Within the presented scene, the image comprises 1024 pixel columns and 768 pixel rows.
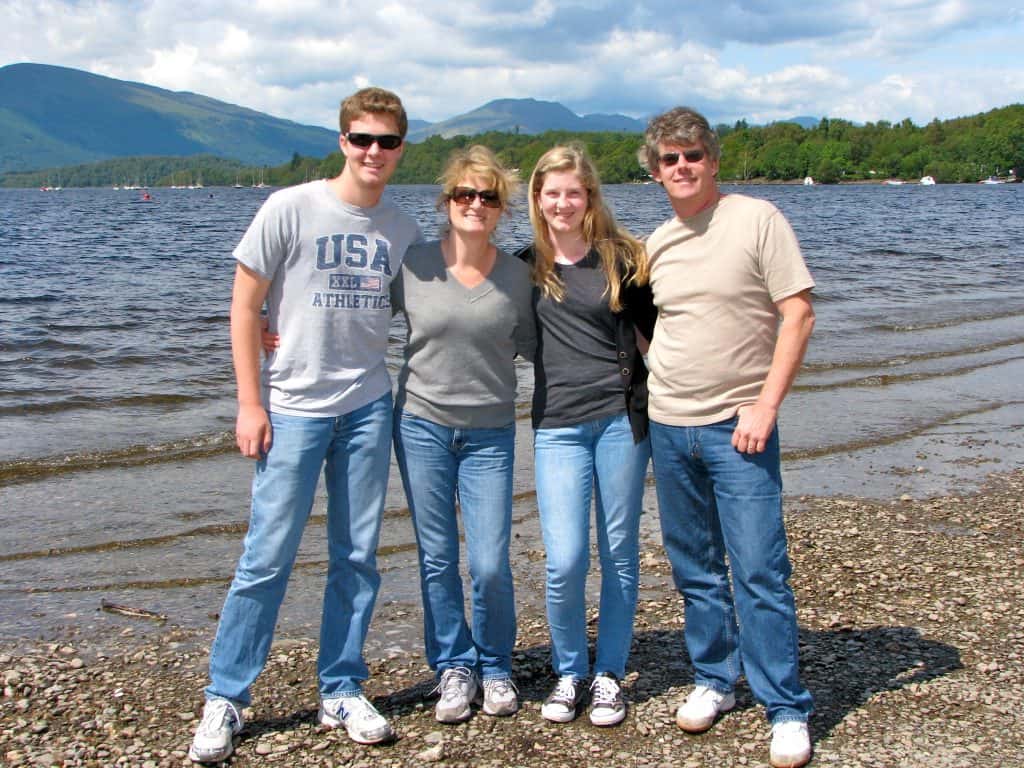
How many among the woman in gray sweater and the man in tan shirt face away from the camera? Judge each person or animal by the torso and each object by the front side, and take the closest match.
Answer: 0

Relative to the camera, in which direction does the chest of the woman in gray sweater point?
toward the camera

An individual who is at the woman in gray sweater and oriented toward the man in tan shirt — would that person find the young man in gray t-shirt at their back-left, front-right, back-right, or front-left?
back-right

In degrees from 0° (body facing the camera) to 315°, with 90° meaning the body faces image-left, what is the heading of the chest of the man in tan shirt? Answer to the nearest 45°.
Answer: approximately 45°

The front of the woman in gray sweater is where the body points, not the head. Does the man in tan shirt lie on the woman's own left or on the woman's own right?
on the woman's own left

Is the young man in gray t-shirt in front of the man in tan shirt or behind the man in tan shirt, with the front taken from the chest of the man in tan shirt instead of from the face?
in front

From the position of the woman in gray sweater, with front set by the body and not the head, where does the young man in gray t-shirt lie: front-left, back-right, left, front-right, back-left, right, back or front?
right
